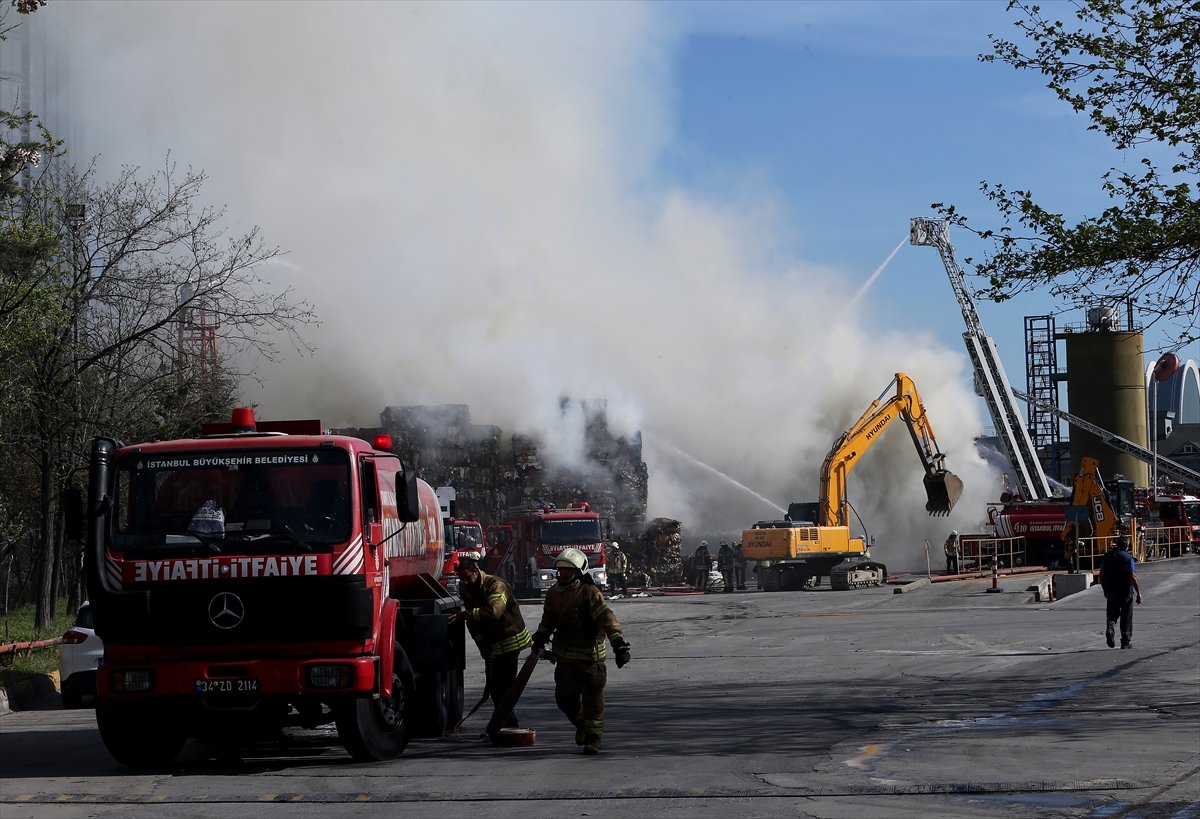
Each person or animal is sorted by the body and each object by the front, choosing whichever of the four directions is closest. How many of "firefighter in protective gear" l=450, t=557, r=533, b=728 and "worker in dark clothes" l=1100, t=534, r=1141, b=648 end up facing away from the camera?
1

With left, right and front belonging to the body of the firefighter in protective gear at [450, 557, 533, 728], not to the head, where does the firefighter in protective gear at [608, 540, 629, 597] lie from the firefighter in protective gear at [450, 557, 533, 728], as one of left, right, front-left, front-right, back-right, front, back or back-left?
right

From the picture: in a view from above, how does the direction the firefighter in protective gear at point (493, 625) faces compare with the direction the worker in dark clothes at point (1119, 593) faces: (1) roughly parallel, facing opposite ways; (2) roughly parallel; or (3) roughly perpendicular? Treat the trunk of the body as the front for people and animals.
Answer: roughly perpendicular

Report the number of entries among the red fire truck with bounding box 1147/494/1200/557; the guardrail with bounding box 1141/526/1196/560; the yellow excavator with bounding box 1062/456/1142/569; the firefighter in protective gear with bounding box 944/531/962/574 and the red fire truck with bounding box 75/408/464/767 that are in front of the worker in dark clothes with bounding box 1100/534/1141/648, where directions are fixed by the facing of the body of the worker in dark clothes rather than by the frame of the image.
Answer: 4

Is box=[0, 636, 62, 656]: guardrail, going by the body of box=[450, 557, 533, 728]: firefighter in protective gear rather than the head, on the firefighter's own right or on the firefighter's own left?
on the firefighter's own right

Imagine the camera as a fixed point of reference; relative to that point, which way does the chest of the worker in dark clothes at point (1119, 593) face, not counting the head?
away from the camera

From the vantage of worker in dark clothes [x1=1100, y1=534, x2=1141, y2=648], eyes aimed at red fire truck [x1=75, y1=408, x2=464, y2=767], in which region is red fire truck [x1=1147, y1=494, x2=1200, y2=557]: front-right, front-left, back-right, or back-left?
back-right

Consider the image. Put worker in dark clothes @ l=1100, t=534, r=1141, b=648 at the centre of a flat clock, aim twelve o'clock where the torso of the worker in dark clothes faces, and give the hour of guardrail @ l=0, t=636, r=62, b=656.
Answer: The guardrail is roughly at 8 o'clock from the worker in dark clothes.

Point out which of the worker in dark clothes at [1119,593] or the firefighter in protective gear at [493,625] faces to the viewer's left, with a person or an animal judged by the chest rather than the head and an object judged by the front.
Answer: the firefighter in protective gear

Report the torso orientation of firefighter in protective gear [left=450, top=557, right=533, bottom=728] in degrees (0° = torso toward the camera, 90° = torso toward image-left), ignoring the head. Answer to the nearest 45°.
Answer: approximately 90°

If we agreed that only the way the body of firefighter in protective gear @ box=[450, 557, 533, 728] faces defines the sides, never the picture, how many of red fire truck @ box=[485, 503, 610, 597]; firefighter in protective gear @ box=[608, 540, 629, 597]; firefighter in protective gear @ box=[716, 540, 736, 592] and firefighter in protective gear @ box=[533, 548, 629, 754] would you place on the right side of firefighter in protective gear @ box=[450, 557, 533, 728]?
3

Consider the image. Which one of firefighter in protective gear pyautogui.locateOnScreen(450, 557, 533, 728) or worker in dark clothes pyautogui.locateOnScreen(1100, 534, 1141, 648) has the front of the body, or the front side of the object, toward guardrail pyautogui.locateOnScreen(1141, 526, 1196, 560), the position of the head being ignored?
the worker in dark clothes
